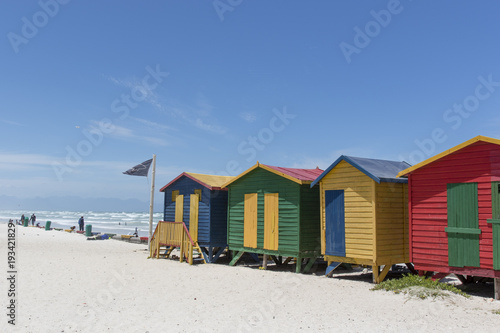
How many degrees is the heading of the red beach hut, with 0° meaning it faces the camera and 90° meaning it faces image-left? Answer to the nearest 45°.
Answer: approximately 0°

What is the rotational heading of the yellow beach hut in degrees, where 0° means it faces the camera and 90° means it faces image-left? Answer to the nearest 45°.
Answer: approximately 45°

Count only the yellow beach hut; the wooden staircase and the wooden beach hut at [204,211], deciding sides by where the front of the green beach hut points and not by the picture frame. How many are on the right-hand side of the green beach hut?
2

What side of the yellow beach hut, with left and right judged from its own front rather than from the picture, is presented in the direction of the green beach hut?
right

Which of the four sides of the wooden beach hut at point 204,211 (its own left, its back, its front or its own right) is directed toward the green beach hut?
left

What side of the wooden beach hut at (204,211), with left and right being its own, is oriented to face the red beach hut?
left

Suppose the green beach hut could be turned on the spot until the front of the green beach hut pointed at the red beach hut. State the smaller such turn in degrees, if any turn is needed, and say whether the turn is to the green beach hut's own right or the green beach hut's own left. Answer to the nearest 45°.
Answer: approximately 90° to the green beach hut's own left
